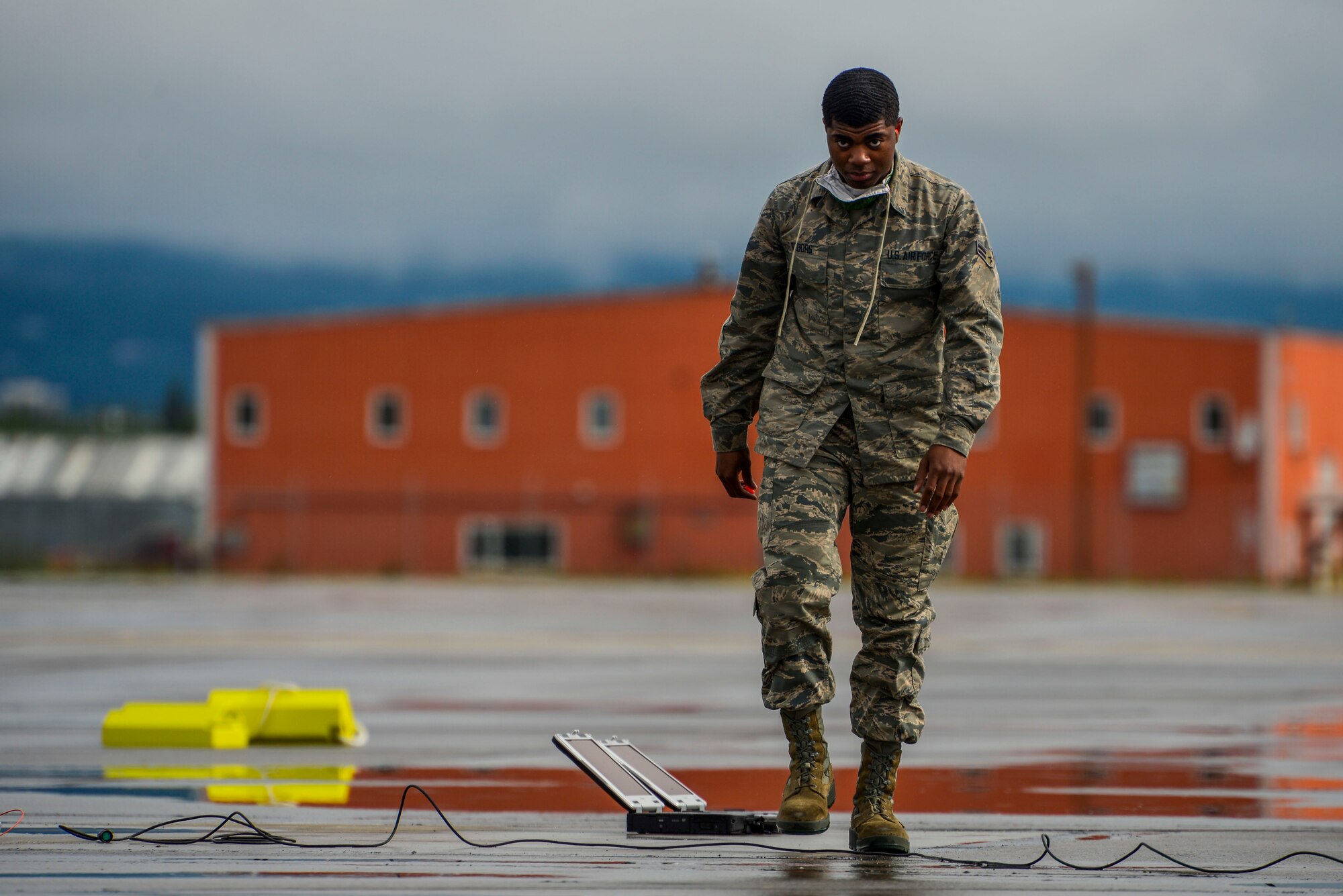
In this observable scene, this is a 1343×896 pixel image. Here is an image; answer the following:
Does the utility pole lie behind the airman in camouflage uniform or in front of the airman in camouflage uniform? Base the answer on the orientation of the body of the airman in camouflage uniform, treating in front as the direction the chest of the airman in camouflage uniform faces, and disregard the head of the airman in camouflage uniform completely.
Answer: behind

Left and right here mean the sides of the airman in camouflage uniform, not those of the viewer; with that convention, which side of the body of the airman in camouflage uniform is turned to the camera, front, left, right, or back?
front

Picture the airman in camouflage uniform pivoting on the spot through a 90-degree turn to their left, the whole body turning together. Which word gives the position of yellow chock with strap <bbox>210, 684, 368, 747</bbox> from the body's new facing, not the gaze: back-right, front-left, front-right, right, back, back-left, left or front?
back-left

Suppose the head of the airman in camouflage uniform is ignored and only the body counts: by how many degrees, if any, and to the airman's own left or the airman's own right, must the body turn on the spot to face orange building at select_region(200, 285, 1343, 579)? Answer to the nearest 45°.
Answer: approximately 180°
